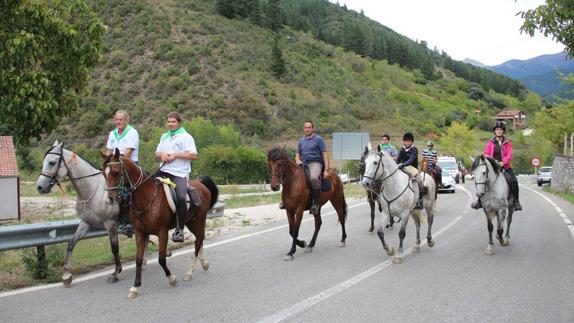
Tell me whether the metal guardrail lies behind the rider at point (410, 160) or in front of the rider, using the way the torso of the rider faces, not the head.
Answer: in front

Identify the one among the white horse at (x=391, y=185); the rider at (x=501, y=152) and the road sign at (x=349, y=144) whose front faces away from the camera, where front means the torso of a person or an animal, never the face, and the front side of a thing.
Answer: the road sign

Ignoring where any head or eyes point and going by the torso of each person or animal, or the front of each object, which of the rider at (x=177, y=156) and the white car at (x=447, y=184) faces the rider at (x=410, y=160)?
the white car

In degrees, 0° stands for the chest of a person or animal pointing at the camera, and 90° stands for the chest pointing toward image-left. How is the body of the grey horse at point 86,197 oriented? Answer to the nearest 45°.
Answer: approximately 45°

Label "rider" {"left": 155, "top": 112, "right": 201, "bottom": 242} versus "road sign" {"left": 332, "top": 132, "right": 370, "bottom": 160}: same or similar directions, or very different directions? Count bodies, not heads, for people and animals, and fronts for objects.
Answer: very different directions

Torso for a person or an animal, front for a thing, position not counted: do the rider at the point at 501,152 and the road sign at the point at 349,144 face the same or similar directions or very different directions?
very different directions

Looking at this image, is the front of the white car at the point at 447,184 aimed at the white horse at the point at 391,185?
yes

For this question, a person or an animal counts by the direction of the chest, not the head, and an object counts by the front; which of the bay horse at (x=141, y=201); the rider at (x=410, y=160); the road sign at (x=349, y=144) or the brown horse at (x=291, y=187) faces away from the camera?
the road sign

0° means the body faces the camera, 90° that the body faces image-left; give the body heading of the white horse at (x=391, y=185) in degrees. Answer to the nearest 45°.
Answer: approximately 45°

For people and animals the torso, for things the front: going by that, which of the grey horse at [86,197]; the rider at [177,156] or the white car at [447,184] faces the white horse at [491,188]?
the white car
